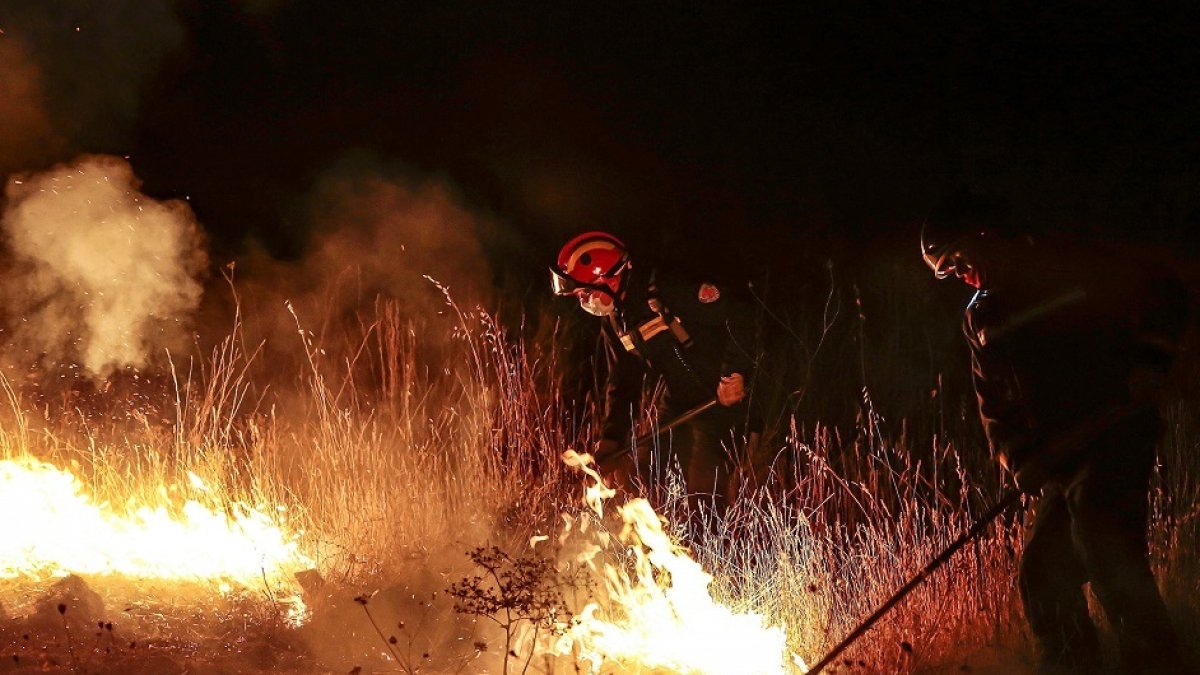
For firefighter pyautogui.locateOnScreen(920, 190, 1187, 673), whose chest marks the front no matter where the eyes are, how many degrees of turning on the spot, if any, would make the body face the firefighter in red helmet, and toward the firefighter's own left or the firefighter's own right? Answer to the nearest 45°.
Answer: approximately 45° to the firefighter's own right

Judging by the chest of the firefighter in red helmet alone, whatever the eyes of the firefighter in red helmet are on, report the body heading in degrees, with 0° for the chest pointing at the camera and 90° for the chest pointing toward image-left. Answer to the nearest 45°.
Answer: approximately 45°

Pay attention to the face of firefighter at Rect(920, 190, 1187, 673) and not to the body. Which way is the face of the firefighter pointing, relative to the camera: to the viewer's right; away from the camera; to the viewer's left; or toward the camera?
to the viewer's left

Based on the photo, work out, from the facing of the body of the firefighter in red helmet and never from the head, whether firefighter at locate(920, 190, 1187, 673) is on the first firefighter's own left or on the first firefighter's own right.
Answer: on the first firefighter's own left

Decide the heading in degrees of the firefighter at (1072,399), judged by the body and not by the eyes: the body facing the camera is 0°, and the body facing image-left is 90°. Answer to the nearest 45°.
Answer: approximately 90°

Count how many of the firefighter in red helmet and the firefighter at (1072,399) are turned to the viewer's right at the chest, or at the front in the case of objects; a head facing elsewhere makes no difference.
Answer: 0
